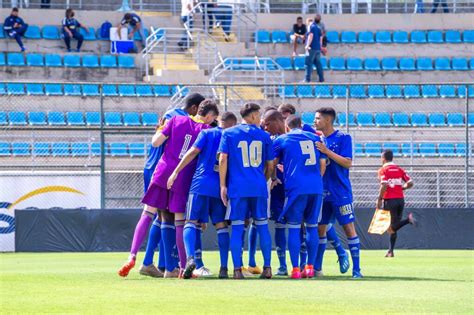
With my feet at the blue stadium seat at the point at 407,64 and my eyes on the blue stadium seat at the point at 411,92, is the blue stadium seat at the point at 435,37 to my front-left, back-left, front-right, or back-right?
back-left

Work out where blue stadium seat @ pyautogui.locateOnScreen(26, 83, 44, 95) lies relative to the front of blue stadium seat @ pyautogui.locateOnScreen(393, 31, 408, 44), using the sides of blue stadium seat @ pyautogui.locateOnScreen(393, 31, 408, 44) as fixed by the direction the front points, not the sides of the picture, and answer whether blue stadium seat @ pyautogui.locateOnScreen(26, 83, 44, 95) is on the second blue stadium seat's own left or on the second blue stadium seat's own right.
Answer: on the second blue stadium seat's own right

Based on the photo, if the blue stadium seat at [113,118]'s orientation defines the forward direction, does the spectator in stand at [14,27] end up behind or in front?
behind

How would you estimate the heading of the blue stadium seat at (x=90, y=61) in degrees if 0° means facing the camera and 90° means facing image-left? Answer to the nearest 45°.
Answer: approximately 0°

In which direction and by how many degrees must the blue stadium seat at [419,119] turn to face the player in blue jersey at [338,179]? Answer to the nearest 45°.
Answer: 0° — it already faces them

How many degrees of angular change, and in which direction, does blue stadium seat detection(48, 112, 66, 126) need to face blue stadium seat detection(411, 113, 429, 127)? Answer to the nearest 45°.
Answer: approximately 90° to its left

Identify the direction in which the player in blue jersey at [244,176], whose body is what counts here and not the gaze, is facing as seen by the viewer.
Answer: away from the camera
